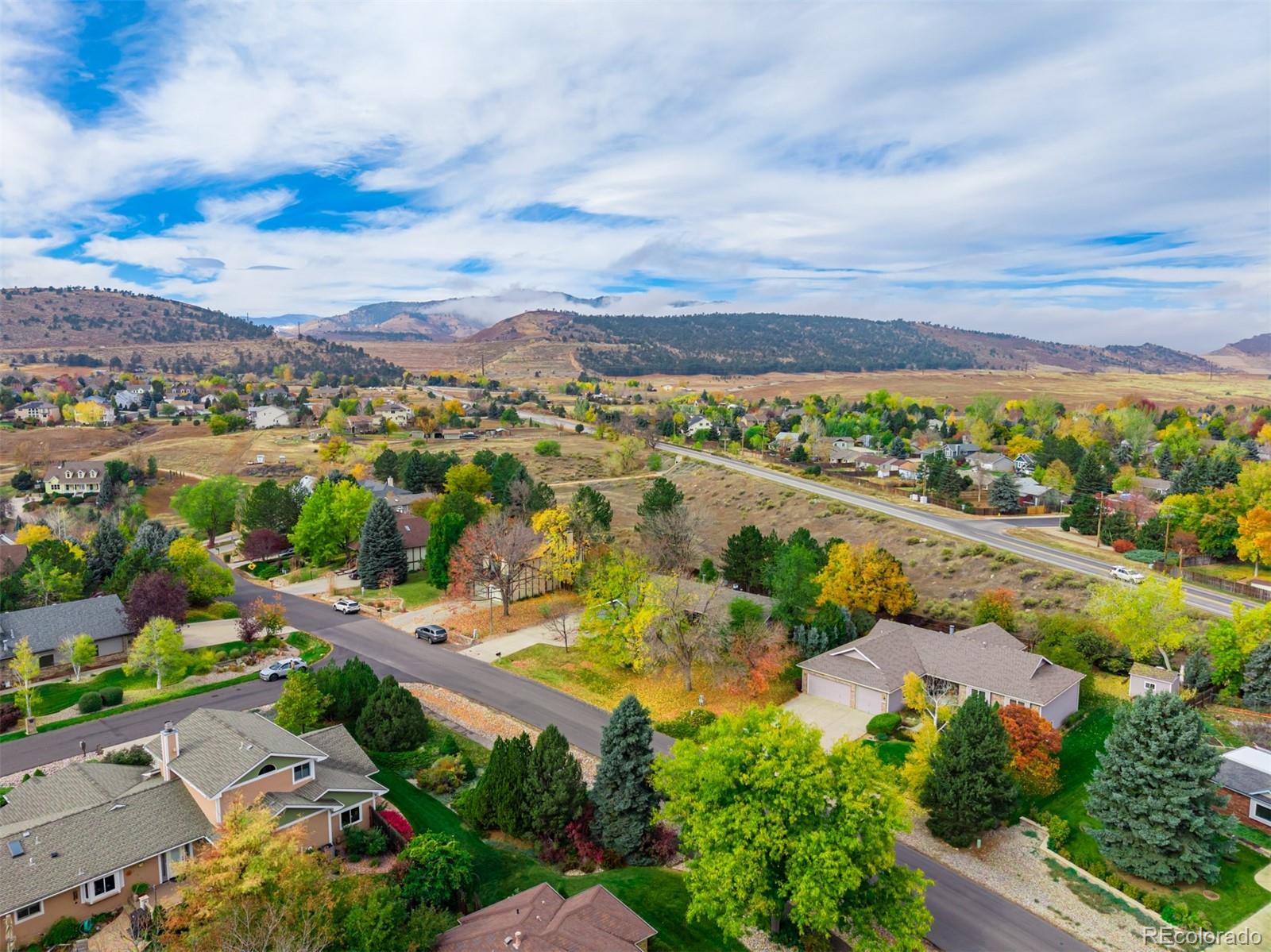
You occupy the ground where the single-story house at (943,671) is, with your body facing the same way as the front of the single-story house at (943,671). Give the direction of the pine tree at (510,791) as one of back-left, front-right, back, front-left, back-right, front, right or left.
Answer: front

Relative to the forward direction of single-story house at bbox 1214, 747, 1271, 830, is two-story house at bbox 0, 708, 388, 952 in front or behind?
in front

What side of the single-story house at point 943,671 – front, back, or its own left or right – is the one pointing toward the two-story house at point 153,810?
front

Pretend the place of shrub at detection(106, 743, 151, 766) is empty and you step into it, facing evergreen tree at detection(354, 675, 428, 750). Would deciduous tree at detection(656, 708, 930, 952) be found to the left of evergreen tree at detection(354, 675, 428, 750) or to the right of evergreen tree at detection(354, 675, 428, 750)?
right

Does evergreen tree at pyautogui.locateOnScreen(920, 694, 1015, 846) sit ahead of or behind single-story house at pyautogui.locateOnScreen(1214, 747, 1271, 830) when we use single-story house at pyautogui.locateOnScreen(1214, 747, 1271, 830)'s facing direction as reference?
ahead

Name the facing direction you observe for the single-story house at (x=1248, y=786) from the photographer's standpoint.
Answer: facing the viewer and to the left of the viewer

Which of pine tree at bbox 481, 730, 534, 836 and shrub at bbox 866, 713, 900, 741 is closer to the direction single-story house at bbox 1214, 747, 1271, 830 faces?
the pine tree

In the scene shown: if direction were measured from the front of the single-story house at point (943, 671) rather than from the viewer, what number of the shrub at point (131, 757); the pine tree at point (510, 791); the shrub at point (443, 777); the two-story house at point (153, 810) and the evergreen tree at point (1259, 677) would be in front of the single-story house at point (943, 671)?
4

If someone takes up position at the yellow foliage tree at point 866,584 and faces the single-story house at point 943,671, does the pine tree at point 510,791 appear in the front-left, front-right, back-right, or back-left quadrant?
front-right

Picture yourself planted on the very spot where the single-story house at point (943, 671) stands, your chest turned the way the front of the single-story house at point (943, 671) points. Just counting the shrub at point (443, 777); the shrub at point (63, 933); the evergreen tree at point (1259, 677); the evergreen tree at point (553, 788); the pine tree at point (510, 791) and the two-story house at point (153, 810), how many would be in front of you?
5

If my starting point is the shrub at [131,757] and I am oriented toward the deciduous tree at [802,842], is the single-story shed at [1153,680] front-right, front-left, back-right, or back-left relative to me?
front-left

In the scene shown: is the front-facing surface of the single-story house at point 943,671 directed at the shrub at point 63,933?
yes

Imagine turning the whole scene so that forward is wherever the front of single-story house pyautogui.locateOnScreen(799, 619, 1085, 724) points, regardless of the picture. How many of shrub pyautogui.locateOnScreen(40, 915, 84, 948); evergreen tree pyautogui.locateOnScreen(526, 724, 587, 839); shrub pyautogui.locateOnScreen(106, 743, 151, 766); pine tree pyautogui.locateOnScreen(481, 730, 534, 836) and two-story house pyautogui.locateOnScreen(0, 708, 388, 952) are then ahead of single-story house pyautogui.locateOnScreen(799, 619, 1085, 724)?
5

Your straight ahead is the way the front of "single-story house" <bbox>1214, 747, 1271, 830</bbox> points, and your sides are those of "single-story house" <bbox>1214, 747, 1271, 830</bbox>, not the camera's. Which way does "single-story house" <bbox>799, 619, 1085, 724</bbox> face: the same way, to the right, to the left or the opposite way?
the same way

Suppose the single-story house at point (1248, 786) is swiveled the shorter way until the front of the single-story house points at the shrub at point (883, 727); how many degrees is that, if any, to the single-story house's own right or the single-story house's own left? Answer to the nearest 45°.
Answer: approximately 45° to the single-story house's own right

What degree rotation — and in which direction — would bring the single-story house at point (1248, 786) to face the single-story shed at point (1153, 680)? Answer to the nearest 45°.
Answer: approximately 90° to its right

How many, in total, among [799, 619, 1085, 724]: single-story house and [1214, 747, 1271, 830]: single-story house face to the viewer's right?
0
